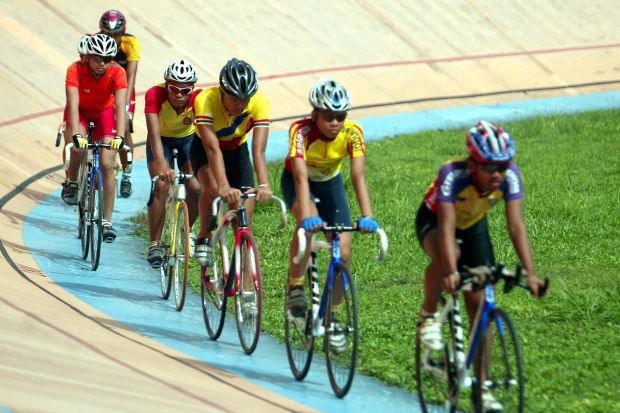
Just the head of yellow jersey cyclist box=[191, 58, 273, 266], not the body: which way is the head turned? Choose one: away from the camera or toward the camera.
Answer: toward the camera

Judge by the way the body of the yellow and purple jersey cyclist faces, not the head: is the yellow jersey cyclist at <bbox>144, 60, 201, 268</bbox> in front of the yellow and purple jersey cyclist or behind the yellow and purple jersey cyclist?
behind

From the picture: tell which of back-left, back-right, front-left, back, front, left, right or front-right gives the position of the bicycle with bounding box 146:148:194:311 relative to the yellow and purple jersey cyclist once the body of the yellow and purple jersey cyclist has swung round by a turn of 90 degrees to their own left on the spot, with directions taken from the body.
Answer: left

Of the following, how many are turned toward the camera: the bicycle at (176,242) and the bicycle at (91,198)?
2

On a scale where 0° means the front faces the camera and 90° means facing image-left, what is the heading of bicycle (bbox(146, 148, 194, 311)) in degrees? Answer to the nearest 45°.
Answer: approximately 0°

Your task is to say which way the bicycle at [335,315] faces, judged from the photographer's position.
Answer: facing the viewer

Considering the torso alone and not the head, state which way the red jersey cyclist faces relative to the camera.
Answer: toward the camera

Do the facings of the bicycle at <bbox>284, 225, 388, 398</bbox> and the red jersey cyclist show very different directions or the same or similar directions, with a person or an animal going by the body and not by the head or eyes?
same or similar directions

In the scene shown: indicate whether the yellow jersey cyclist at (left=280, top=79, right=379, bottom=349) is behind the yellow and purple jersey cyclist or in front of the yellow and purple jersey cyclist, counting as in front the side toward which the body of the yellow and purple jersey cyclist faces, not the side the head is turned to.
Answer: behind
